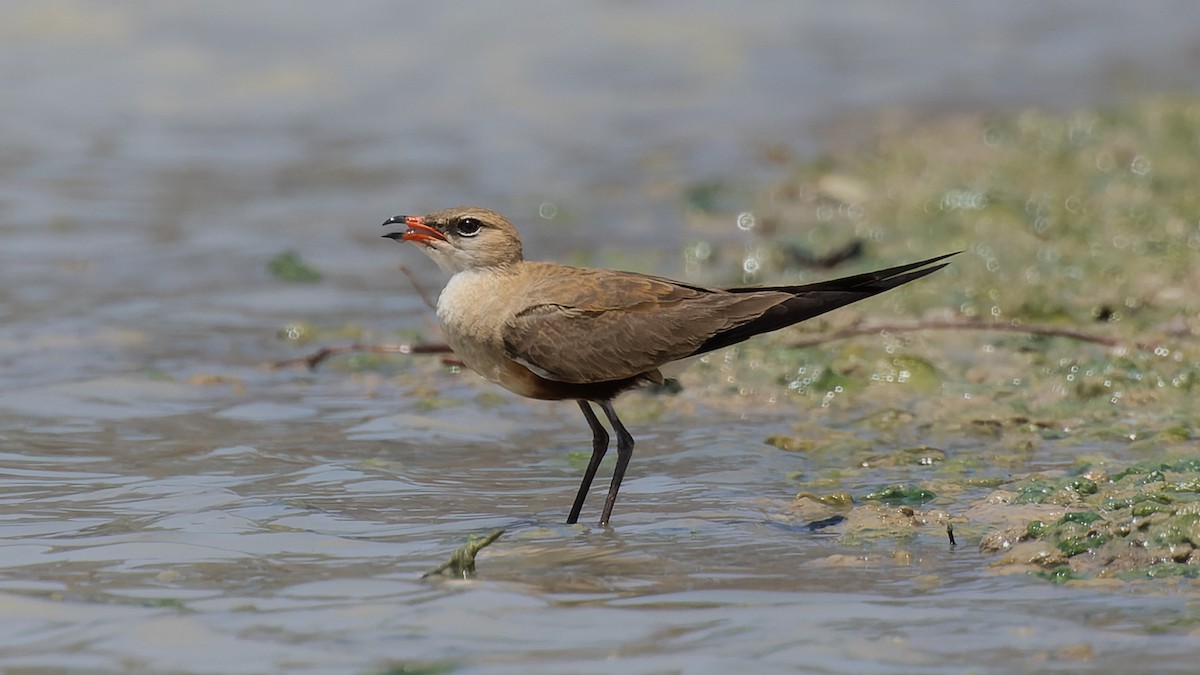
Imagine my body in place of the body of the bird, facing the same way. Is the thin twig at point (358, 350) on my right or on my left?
on my right

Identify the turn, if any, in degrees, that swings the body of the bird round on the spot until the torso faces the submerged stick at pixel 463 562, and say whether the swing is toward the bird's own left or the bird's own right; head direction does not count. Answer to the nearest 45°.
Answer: approximately 90° to the bird's own left

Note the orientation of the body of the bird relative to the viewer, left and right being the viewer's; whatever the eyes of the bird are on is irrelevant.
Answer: facing to the left of the viewer

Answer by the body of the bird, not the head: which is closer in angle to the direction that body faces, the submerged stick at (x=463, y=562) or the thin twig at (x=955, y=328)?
the submerged stick

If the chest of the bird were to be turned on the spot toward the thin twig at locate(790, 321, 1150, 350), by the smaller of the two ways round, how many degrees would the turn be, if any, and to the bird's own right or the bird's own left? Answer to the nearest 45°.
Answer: approximately 135° to the bird's own right
